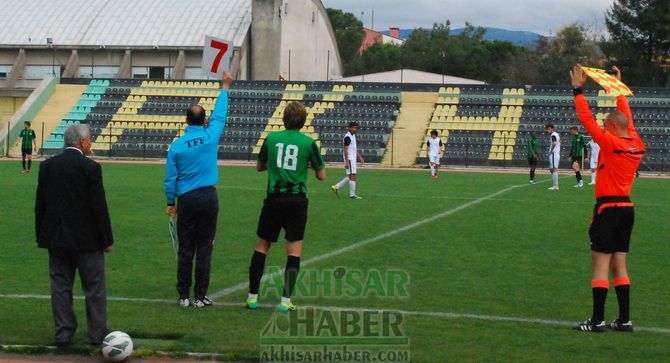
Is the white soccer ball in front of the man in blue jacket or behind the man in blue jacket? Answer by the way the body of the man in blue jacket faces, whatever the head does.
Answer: behind

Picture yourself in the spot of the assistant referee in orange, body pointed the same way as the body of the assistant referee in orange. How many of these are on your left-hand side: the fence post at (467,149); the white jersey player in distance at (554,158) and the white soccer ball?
1

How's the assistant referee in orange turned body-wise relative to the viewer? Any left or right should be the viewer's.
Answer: facing away from the viewer and to the left of the viewer

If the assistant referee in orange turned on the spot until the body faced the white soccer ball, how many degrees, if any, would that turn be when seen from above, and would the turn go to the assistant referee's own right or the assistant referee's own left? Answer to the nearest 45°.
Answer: approximately 90° to the assistant referee's own left

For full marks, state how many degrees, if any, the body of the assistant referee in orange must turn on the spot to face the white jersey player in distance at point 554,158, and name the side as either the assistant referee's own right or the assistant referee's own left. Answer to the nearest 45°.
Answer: approximately 45° to the assistant referee's own right

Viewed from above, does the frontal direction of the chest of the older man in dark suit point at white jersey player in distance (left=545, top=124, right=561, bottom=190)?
yes

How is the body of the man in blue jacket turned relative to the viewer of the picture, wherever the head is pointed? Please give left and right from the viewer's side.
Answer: facing away from the viewer

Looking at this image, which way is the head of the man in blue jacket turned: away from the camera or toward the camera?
away from the camera

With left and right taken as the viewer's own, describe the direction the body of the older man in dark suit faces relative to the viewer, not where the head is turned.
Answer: facing away from the viewer and to the right of the viewer

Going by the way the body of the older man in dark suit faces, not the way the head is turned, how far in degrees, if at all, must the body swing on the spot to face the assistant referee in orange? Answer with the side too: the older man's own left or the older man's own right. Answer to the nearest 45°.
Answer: approximately 45° to the older man's own right
